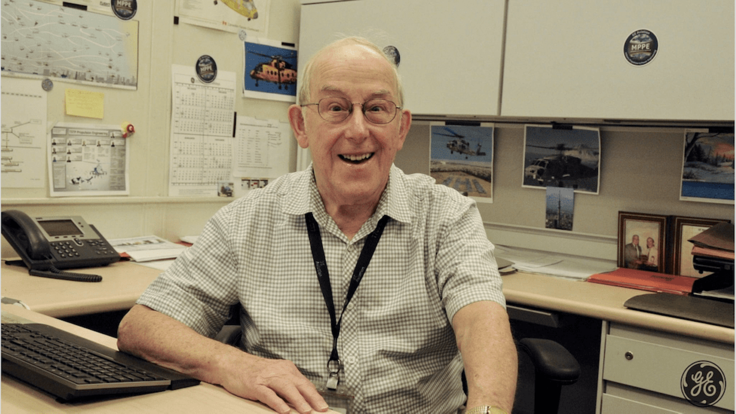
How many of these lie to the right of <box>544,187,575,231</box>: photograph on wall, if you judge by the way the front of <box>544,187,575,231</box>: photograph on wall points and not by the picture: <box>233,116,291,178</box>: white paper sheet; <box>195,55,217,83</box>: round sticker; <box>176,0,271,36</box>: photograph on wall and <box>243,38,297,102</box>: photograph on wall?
4

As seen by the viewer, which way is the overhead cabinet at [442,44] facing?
toward the camera

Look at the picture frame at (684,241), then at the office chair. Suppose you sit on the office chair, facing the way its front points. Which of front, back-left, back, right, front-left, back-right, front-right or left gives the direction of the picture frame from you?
back-left

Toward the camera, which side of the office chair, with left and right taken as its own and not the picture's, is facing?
front

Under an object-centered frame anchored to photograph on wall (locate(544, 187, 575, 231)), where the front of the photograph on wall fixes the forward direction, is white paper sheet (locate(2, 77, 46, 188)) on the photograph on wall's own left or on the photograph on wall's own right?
on the photograph on wall's own right

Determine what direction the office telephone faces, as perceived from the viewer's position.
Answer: facing the viewer and to the right of the viewer

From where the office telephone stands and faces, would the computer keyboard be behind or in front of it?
in front

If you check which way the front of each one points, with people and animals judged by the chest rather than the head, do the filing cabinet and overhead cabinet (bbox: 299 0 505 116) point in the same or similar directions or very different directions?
same or similar directions

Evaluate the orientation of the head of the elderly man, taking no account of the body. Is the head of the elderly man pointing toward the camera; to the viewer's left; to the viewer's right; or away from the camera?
toward the camera

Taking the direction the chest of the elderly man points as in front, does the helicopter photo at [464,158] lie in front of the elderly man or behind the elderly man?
behind
